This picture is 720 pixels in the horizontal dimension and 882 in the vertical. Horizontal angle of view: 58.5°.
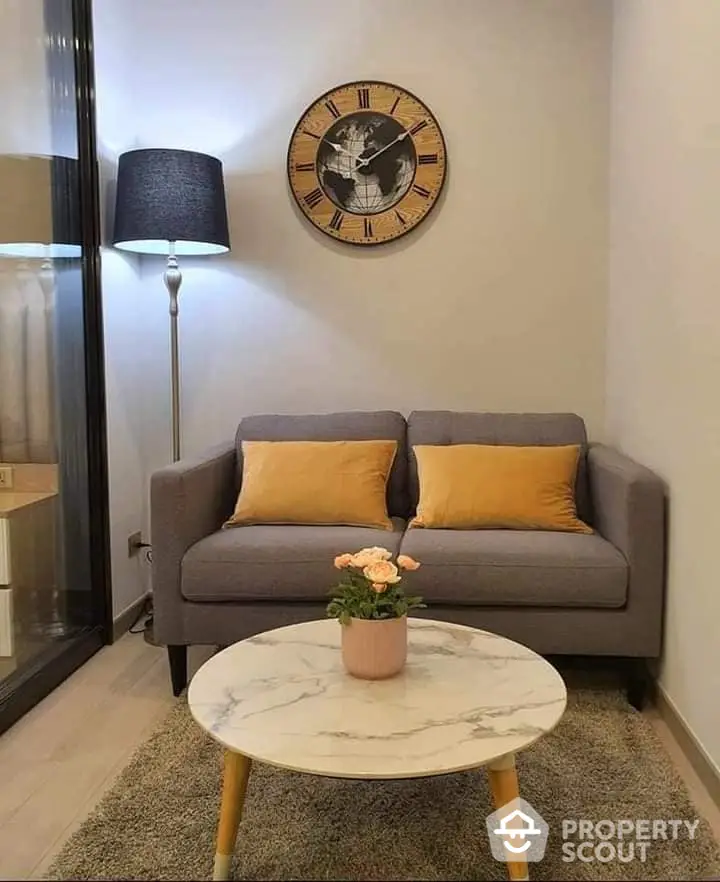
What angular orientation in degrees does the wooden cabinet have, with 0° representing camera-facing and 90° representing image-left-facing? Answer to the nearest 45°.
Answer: approximately 0°

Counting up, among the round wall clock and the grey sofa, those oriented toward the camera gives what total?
2

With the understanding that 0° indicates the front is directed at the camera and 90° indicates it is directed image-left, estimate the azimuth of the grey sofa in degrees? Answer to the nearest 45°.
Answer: approximately 0°

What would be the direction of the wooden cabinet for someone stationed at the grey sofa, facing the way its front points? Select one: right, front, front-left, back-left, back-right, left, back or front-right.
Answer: right

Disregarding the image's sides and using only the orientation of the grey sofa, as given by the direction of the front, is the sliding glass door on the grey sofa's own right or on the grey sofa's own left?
on the grey sofa's own right

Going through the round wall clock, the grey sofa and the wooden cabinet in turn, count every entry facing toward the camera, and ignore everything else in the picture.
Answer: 3

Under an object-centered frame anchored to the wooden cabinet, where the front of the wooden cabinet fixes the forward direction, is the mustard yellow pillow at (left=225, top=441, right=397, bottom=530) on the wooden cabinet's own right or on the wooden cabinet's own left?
on the wooden cabinet's own left

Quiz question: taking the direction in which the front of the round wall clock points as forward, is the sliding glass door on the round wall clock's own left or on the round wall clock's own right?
on the round wall clock's own right
